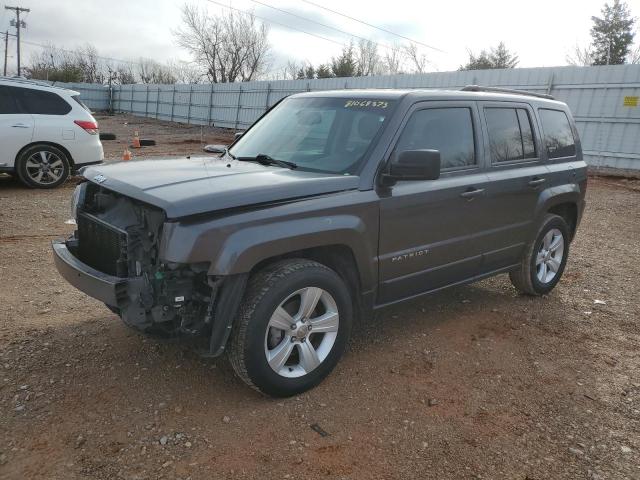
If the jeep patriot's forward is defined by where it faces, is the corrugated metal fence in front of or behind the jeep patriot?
behind

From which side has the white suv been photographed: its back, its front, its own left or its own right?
left

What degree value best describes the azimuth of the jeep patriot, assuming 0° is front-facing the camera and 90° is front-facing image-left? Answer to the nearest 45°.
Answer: approximately 45°
